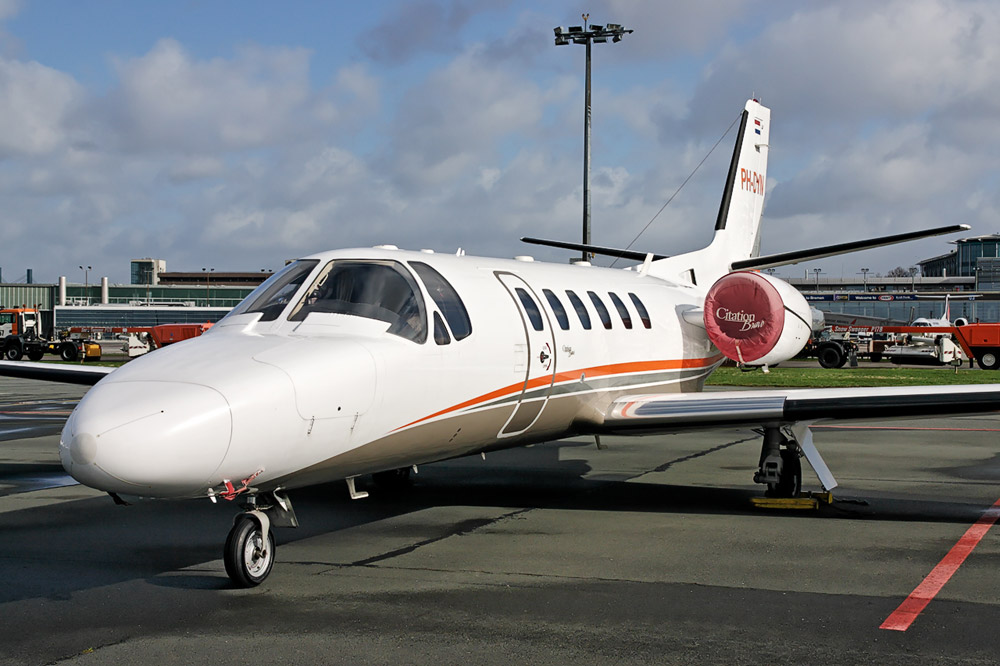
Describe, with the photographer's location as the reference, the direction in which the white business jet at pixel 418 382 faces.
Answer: facing the viewer and to the left of the viewer

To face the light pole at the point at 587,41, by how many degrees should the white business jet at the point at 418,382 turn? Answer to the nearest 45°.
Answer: approximately 135° to its right
